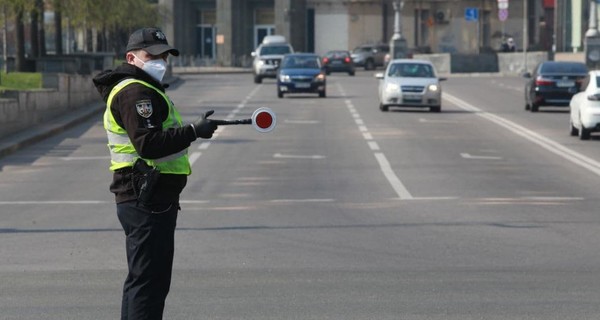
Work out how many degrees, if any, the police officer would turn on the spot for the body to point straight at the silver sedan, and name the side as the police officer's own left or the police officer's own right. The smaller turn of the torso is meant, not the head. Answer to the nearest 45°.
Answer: approximately 90° to the police officer's own left

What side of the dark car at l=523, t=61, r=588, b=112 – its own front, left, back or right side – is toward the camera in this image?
back

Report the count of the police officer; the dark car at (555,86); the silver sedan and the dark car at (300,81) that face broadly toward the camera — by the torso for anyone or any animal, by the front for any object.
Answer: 2

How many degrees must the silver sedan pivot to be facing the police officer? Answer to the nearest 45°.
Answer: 0° — it already faces them

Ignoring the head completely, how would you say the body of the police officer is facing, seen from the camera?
to the viewer's right

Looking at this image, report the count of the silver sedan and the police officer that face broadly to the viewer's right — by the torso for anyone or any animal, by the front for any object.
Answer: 1

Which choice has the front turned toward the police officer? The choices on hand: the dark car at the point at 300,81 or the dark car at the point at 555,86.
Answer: the dark car at the point at 300,81

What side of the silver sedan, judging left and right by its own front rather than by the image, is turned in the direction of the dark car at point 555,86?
left

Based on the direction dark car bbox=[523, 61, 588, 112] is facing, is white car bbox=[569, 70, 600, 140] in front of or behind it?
behind

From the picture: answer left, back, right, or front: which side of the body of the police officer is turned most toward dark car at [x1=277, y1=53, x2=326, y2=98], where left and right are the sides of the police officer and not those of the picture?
left

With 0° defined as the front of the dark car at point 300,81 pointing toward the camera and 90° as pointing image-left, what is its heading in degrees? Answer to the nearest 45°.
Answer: approximately 0°

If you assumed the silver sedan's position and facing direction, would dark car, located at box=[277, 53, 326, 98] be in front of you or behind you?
behind

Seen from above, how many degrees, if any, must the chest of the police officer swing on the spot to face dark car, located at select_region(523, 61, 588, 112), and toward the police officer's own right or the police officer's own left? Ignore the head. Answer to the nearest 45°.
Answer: approximately 90° to the police officer's own left
